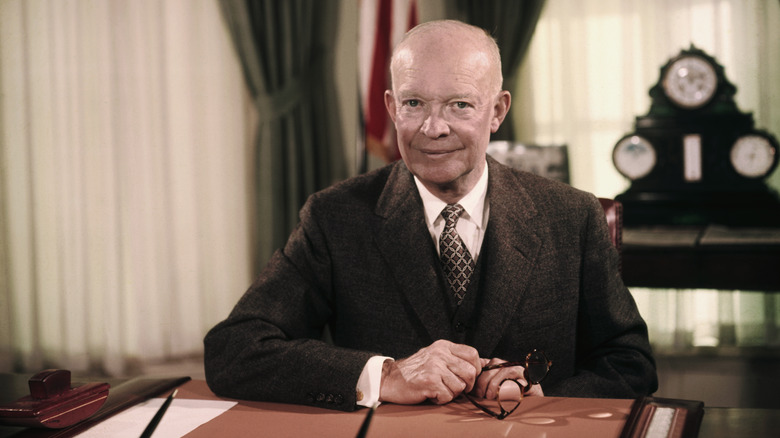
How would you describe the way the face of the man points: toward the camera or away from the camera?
toward the camera

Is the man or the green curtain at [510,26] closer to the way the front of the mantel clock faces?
the man

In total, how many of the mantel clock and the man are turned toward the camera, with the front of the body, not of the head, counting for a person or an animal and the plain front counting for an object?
2

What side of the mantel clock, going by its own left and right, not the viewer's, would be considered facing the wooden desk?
front

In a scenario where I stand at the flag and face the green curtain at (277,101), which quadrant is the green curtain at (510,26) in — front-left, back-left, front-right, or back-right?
back-right

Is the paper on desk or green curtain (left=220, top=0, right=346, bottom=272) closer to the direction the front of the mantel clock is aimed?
the paper on desk

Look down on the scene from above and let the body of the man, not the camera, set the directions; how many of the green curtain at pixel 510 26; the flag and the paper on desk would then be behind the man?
2

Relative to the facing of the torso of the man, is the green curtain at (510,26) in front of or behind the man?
behind

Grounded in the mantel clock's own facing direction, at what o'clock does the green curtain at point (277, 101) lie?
The green curtain is roughly at 3 o'clock from the mantel clock.

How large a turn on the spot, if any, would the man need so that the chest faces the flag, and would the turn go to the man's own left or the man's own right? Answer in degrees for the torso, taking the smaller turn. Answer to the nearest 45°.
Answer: approximately 180°

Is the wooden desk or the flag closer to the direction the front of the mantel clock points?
the wooden desk

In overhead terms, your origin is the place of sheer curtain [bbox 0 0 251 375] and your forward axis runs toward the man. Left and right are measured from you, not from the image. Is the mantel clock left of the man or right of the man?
left

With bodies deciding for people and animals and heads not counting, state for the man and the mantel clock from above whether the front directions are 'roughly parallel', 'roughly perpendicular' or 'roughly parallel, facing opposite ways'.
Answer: roughly parallel

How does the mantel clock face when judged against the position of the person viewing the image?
facing the viewer
